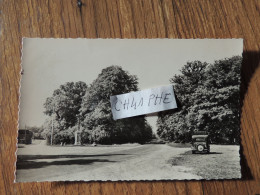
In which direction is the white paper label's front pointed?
toward the camera
